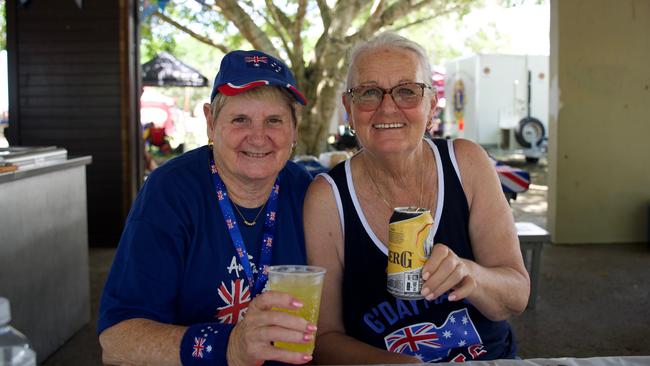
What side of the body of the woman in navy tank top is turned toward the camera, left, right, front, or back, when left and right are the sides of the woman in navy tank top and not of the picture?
front

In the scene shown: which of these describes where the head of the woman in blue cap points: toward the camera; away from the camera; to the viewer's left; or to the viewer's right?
toward the camera

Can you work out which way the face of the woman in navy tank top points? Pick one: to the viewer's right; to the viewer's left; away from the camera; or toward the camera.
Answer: toward the camera

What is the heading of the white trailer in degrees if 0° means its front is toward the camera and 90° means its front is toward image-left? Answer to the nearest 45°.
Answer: approximately 315°

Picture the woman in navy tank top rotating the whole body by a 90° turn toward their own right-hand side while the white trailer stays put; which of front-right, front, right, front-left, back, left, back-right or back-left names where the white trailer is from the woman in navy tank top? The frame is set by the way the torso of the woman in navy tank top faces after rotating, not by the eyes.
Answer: right
